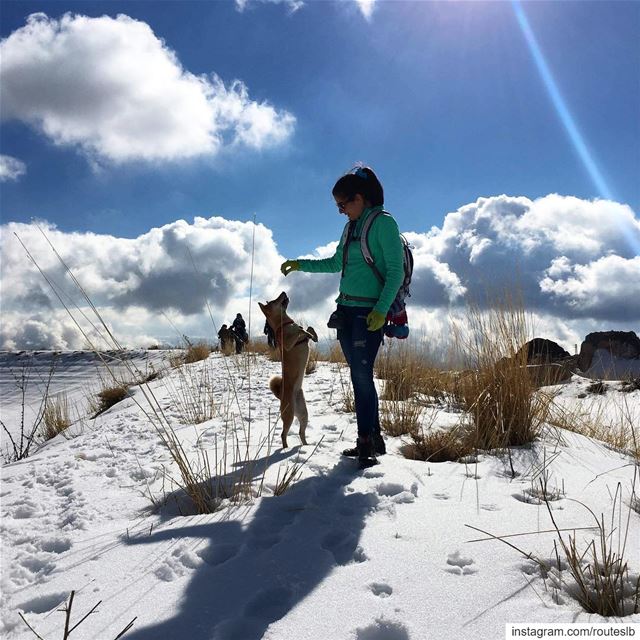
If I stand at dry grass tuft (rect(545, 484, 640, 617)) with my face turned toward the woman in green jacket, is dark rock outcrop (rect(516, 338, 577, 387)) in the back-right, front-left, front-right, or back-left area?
front-right

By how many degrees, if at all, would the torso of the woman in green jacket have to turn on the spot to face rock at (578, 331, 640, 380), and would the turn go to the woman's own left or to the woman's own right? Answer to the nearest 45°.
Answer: approximately 180°

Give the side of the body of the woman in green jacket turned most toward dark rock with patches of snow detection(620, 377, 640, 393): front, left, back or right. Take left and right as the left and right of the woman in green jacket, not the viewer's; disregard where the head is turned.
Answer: back

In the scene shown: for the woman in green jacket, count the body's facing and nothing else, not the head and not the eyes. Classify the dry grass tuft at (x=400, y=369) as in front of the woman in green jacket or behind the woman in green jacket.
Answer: behind

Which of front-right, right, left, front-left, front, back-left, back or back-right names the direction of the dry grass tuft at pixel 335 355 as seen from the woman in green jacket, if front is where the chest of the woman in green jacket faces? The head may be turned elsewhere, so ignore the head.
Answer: back-right

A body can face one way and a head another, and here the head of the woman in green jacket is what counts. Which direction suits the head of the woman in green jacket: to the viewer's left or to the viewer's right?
to the viewer's left

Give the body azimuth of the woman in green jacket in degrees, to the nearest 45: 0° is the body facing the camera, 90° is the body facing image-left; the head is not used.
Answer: approximately 45°

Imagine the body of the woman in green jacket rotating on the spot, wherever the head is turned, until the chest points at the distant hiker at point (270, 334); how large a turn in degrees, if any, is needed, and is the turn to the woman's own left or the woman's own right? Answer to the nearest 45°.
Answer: approximately 90° to the woman's own right
